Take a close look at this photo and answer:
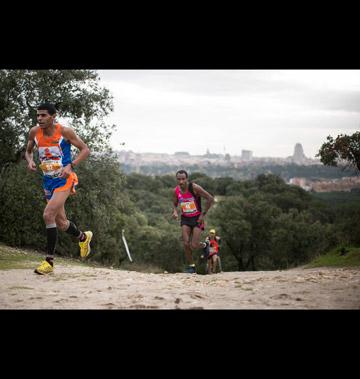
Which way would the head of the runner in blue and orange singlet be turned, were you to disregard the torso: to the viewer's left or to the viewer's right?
to the viewer's left

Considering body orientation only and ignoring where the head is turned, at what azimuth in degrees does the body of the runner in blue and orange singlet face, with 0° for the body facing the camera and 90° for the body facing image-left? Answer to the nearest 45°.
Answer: approximately 45°
